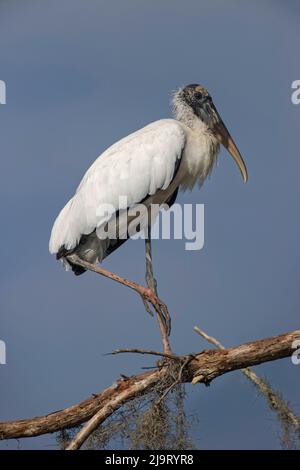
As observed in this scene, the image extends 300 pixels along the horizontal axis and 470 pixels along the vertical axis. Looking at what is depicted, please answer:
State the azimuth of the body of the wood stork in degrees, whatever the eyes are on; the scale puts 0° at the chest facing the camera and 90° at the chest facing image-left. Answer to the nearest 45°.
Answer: approximately 270°
